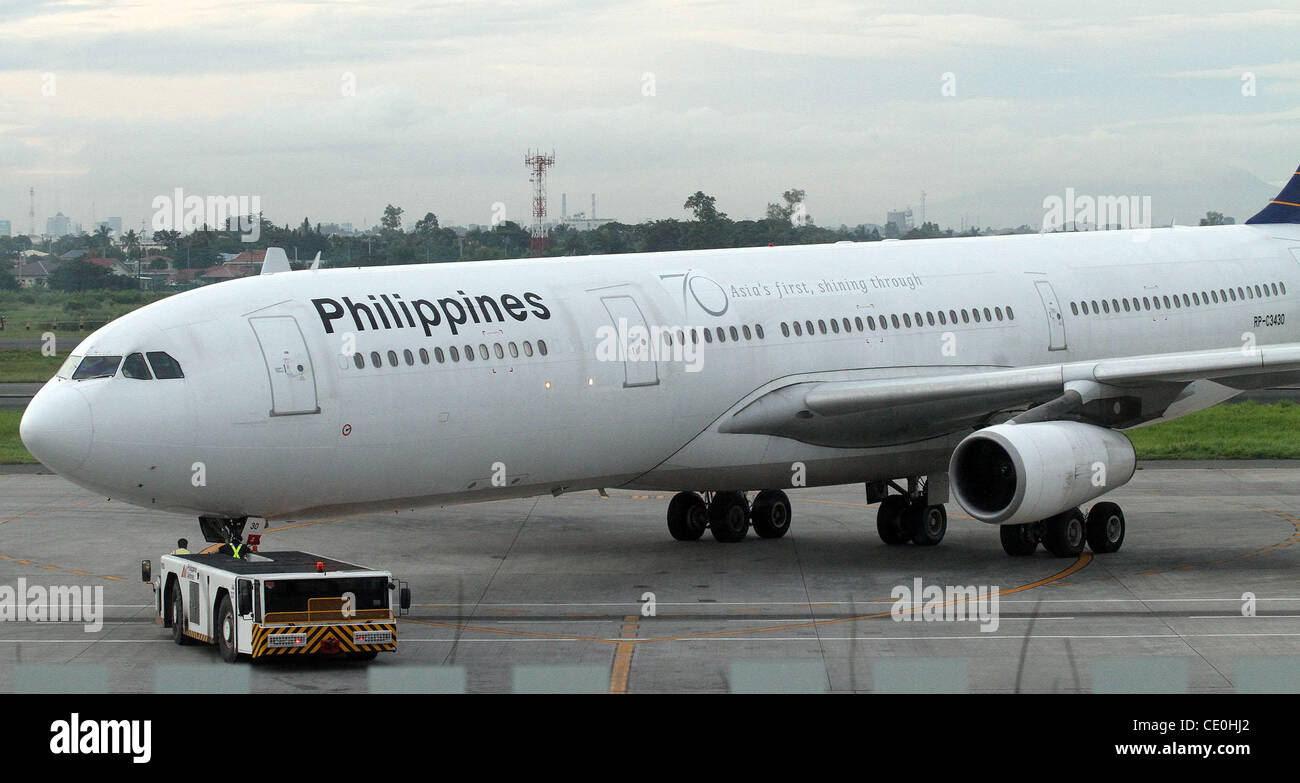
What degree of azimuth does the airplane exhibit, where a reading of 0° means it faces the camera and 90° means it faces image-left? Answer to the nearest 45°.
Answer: approximately 45°
